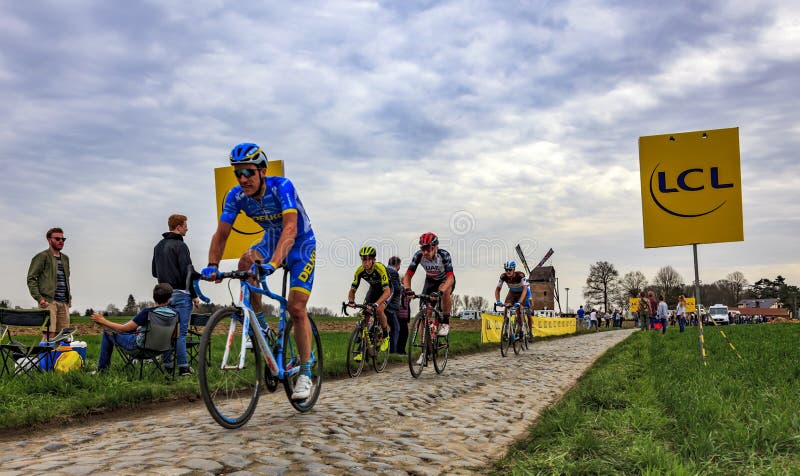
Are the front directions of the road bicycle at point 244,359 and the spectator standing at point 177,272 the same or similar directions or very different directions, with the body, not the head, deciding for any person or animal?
very different directions

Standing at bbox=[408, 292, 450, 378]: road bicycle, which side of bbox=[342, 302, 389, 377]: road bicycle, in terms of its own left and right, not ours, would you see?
left

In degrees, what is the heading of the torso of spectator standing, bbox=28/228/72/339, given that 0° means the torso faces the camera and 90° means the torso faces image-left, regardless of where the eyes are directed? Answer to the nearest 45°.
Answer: approximately 315°

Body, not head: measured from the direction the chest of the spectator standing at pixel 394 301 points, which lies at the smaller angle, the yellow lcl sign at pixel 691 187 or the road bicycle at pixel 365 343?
the yellow lcl sign

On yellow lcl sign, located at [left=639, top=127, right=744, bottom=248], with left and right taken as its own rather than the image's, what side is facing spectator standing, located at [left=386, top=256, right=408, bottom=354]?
right

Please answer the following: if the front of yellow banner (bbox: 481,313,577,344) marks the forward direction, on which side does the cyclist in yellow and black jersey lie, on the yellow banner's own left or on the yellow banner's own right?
on the yellow banner's own right

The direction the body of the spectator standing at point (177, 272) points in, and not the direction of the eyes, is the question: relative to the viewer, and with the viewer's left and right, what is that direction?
facing away from the viewer and to the right of the viewer

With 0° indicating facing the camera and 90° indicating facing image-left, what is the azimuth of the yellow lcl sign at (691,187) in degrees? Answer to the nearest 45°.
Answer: approximately 0°

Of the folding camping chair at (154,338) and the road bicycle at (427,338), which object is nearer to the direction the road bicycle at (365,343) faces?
the folding camping chair

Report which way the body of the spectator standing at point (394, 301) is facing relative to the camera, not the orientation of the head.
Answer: to the viewer's right
